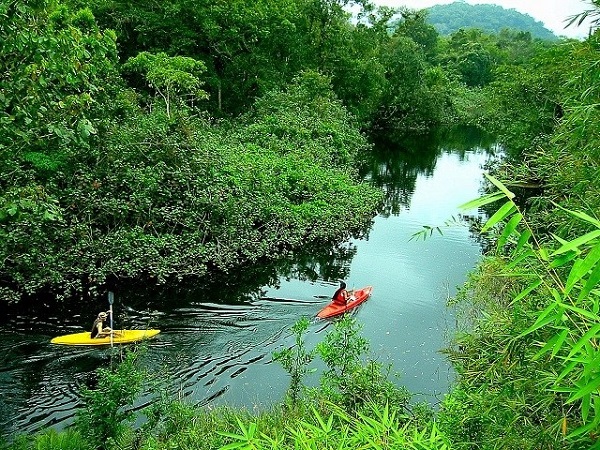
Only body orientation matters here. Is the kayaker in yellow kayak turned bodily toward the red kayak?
yes

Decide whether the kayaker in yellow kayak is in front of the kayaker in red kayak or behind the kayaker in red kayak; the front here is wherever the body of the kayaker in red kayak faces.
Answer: behind

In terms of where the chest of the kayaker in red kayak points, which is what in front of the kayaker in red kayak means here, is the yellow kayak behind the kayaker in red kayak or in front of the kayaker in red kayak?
behind

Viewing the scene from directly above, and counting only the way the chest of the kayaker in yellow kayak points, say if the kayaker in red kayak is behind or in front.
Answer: in front

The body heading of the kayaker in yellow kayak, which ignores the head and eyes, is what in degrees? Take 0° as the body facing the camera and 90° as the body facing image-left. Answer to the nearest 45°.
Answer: approximately 270°

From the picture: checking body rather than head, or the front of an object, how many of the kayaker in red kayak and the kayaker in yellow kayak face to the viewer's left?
0

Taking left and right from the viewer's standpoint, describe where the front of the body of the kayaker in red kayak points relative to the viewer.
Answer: facing away from the viewer and to the right of the viewer
